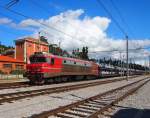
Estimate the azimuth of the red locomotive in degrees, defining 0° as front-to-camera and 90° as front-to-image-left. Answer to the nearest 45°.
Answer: approximately 45°
